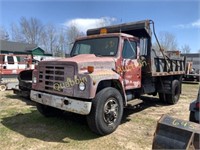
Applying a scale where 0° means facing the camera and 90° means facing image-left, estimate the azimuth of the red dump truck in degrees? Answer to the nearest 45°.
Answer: approximately 45°
